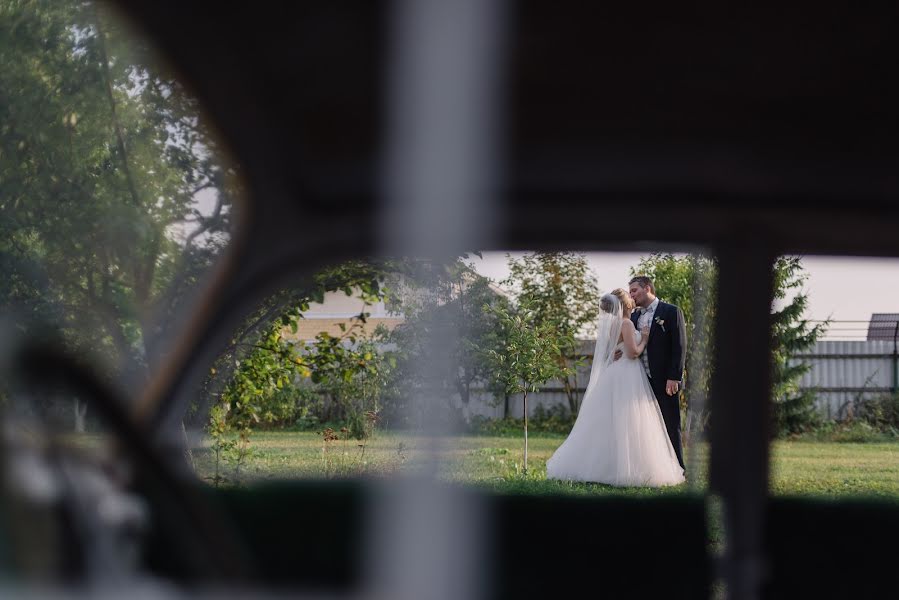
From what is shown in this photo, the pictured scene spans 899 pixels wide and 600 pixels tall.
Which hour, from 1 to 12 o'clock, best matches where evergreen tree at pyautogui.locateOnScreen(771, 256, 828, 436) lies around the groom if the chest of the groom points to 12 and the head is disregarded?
The evergreen tree is roughly at 5 o'clock from the groom.

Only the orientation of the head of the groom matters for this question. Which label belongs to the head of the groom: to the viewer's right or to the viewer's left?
to the viewer's left

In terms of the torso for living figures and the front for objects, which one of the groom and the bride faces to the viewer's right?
the bride

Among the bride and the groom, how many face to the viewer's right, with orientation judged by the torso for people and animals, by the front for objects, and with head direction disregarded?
1

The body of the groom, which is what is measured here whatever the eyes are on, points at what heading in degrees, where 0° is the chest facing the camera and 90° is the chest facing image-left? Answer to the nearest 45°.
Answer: approximately 45°

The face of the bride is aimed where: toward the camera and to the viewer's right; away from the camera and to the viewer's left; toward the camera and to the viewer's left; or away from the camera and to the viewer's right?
away from the camera and to the viewer's right

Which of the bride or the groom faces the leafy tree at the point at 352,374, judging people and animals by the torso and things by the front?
the groom

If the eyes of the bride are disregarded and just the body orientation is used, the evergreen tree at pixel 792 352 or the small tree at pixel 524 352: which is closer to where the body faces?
the evergreen tree

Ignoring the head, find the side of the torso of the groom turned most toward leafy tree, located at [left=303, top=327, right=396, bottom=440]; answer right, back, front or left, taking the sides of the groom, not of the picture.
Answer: right

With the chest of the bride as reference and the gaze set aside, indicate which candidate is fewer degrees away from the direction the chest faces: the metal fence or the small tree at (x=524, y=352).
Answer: the metal fence

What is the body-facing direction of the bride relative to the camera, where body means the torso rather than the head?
to the viewer's right

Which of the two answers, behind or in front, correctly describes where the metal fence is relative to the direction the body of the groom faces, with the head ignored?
behind
